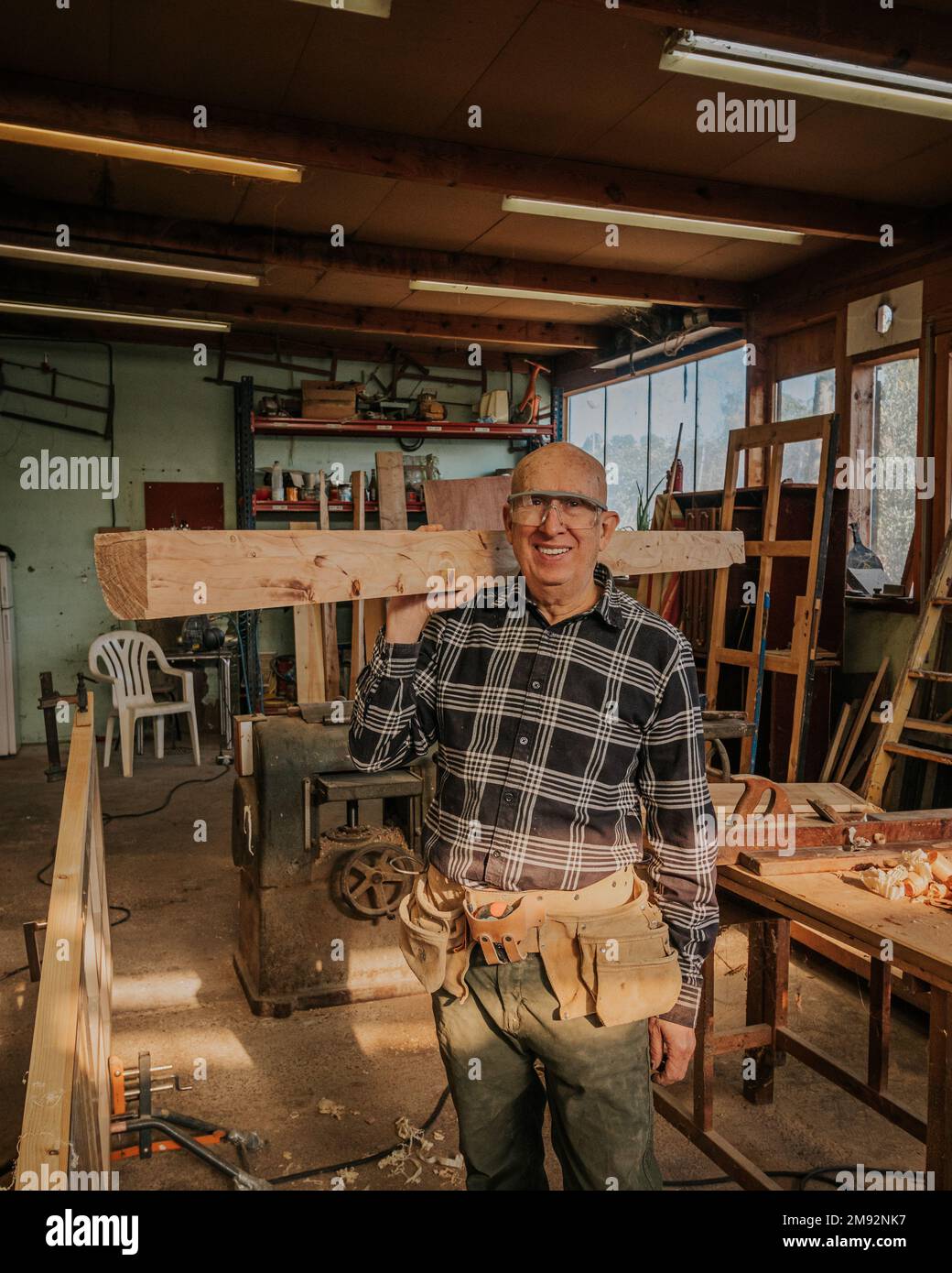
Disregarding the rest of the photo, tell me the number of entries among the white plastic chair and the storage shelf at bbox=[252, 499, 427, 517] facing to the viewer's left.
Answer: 0

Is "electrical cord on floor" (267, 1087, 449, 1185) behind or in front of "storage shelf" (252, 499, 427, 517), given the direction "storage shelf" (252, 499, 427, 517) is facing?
in front

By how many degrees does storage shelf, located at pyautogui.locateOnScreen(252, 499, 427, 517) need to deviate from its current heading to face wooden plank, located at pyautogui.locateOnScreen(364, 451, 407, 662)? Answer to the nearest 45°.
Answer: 0° — it already faces it

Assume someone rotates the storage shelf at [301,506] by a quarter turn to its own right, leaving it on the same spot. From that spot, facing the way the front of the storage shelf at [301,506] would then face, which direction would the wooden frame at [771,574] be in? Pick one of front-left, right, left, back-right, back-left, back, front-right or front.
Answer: back-left

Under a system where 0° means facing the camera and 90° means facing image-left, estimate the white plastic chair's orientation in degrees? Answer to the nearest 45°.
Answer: approximately 315°

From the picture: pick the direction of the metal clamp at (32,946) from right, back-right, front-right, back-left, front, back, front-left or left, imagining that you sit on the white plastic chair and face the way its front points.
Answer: front-right

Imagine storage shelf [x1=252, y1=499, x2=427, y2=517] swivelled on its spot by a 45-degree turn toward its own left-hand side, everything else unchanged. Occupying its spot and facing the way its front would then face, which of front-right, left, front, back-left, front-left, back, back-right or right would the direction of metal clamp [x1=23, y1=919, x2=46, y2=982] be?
front-right

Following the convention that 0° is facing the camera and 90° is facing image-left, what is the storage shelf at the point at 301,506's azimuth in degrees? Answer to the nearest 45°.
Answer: approximately 0°

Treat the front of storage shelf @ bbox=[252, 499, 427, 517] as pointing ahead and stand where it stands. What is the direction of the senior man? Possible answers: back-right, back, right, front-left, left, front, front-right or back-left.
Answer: front

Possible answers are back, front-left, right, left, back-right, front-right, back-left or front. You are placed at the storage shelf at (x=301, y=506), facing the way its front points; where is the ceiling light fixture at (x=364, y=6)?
front

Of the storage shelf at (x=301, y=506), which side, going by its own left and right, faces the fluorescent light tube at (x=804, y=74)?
front

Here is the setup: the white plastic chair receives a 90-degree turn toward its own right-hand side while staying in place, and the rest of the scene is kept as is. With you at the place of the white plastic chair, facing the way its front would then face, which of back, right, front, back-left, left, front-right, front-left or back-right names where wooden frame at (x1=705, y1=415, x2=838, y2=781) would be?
left

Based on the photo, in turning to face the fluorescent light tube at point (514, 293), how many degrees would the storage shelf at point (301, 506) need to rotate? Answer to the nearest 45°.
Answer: approximately 45° to its left

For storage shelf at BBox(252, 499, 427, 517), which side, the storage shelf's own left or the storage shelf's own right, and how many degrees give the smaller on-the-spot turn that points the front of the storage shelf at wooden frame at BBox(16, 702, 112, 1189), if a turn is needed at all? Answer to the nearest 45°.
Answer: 0° — it already faces it
